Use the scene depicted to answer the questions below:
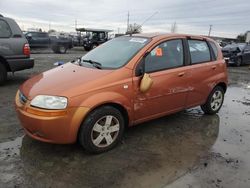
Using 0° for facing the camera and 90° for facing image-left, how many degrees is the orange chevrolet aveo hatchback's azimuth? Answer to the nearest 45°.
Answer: approximately 45°

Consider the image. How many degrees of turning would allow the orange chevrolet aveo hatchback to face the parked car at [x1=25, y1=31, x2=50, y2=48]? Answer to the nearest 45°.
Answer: approximately 135° to its right

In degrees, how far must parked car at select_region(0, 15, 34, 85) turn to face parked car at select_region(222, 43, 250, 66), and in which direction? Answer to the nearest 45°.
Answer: approximately 135° to its right

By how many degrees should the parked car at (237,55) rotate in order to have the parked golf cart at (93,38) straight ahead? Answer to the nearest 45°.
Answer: approximately 90° to its right

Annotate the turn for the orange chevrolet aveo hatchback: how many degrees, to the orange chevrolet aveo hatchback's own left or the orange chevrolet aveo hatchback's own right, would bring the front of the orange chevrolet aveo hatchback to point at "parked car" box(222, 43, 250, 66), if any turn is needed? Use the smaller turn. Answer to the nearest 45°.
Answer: approximately 180°

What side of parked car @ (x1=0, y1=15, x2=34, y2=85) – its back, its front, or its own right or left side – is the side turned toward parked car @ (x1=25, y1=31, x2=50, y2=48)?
right

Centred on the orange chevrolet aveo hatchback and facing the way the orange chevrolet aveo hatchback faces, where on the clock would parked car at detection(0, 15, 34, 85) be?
The parked car is roughly at 3 o'clock from the orange chevrolet aveo hatchback.

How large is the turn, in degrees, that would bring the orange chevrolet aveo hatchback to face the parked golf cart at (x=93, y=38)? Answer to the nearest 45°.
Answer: approximately 135° to its right

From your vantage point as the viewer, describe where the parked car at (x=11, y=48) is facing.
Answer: facing to the left of the viewer
